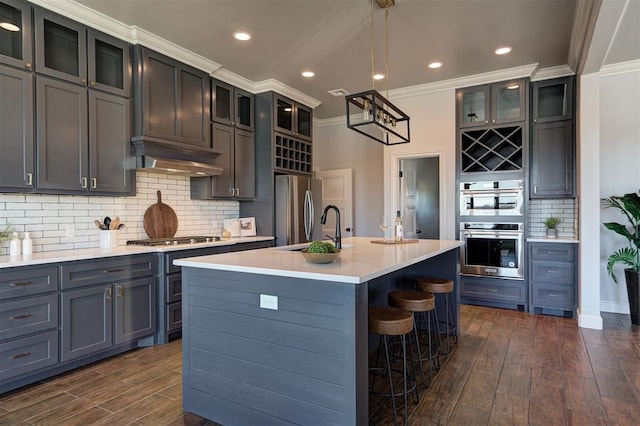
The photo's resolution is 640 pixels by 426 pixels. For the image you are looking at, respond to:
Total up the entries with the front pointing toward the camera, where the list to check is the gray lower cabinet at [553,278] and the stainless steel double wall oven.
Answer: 2

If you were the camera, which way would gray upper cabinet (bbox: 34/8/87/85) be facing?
facing the viewer and to the right of the viewer

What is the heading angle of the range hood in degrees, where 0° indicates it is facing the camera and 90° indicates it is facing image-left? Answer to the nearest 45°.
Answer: approximately 315°

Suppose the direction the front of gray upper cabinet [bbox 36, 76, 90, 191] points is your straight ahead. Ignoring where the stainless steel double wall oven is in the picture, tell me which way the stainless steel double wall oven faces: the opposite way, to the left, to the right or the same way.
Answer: to the right

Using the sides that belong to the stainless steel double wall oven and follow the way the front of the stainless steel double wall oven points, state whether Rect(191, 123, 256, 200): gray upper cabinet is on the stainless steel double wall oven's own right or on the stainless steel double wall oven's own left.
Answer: on the stainless steel double wall oven's own right

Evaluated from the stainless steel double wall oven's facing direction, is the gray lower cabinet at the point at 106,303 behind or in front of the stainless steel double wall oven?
in front

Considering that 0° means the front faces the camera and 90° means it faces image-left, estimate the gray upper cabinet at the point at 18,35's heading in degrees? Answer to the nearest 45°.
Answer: approximately 315°
